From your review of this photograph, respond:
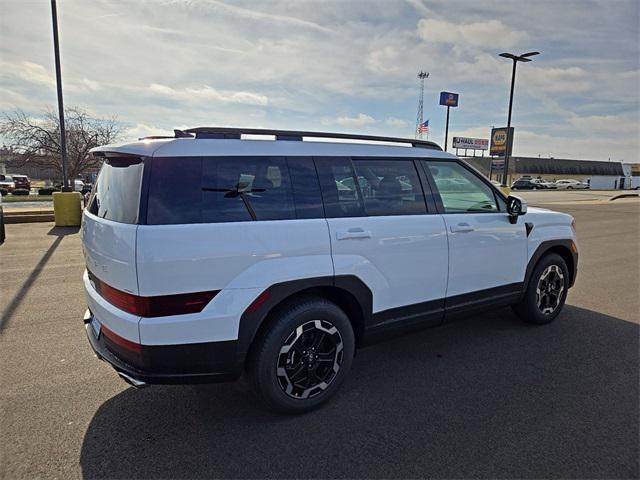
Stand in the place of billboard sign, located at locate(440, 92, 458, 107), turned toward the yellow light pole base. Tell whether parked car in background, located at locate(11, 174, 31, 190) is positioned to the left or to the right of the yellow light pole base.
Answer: right

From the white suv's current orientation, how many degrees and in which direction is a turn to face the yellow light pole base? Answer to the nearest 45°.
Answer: approximately 90° to its left

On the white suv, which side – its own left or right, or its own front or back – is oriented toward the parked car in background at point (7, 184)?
left

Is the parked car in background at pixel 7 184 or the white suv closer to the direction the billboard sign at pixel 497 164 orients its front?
the white suv

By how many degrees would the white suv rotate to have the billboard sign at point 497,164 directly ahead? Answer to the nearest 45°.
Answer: approximately 45° to its left

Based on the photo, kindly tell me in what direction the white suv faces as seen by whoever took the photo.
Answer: facing away from the viewer and to the right of the viewer

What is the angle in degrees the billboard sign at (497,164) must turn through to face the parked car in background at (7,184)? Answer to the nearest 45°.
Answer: approximately 45° to its right

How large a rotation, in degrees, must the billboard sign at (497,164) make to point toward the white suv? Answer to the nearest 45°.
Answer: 0° — it already faces it

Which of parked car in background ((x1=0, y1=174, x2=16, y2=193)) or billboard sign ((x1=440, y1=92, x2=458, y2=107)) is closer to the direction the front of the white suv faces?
the billboard sign

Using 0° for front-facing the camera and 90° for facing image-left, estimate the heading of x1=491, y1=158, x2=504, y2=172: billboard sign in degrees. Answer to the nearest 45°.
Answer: approximately 0°

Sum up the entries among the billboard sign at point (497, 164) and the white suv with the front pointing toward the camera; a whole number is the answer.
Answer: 1

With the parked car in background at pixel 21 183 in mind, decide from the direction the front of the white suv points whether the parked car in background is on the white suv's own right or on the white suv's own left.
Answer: on the white suv's own left
